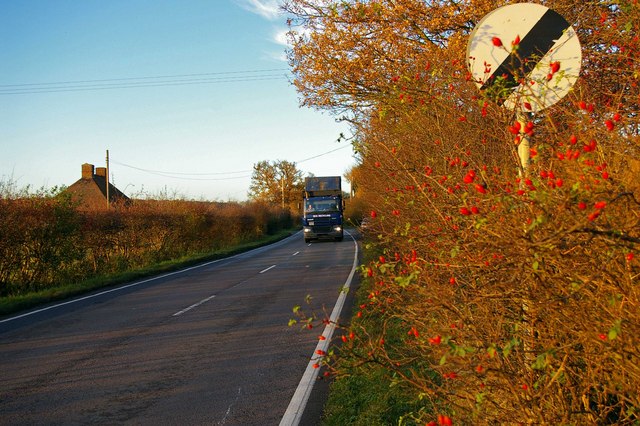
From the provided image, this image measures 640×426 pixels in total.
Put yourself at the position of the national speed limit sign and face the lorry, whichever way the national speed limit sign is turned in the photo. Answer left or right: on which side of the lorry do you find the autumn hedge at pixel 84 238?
left

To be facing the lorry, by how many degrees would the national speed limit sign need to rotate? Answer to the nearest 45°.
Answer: approximately 135° to its right

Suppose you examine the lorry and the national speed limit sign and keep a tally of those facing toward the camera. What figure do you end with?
2

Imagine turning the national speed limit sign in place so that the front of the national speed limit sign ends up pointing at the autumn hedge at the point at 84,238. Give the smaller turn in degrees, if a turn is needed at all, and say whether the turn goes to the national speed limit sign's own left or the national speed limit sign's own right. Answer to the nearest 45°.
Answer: approximately 135° to the national speed limit sign's own right

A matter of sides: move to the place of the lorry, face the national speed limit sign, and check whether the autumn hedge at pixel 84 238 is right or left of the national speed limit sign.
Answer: right

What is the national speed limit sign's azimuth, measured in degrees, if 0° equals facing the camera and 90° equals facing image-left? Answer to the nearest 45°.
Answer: approximately 0°

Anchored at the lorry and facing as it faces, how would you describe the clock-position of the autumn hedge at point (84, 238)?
The autumn hedge is roughly at 1 o'clock from the lorry.

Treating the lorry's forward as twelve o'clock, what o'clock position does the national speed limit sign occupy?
The national speed limit sign is roughly at 12 o'clock from the lorry.

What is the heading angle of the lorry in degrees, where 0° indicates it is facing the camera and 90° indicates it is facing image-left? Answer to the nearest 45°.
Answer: approximately 0°
